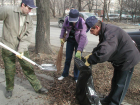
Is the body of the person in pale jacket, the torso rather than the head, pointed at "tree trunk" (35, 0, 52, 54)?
no

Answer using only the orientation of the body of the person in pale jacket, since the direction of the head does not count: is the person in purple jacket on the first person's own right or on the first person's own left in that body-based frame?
on the first person's own left

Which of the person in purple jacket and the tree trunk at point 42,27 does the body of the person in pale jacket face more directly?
the person in purple jacket

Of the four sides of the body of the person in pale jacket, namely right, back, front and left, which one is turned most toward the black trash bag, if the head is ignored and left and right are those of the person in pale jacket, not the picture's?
front

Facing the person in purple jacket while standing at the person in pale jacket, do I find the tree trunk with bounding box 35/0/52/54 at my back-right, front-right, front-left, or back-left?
front-left

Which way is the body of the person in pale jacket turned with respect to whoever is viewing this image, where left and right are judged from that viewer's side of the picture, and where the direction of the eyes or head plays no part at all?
facing the viewer and to the right of the viewer

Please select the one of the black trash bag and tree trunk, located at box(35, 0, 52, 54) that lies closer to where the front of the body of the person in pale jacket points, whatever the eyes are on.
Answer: the black trash bag
